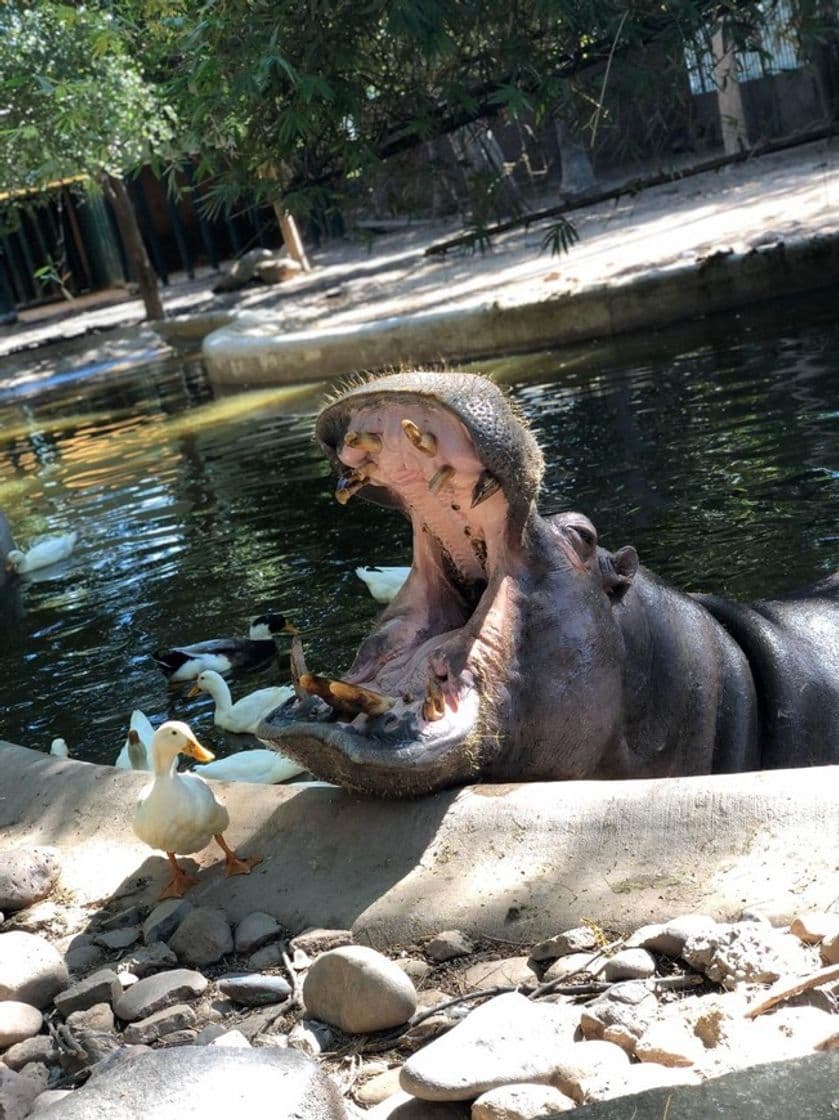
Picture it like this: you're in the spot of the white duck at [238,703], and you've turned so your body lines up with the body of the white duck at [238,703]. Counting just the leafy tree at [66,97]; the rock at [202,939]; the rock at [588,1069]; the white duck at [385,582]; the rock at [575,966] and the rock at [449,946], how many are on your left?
4

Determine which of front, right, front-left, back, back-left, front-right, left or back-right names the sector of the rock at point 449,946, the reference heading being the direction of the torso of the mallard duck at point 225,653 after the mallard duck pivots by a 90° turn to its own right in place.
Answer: front

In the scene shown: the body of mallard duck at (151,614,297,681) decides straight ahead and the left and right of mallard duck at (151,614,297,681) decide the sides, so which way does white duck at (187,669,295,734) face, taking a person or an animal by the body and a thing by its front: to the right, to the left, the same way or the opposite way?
the opposite way

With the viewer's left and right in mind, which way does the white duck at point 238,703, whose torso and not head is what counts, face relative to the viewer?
facing to the left of the viewer

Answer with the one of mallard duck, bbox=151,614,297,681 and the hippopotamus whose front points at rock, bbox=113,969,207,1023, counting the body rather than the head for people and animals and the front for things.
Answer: the hippopotamus

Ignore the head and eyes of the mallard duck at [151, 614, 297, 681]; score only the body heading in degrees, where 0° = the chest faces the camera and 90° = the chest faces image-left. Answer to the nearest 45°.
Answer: approximately 270°

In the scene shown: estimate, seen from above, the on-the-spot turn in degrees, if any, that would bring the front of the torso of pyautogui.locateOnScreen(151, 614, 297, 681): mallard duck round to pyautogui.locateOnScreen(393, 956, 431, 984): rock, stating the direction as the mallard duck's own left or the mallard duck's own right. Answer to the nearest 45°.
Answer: approximately 90° to the mallard duck's own right

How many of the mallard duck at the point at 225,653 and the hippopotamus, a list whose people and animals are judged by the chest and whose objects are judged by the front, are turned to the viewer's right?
1

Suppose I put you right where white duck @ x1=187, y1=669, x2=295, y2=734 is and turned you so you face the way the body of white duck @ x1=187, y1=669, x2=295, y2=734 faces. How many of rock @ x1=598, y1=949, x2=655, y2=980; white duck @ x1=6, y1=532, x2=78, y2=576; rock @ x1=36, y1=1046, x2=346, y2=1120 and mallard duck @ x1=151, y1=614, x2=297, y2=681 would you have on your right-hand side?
2

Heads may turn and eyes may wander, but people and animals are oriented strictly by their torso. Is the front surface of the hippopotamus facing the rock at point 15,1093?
yes

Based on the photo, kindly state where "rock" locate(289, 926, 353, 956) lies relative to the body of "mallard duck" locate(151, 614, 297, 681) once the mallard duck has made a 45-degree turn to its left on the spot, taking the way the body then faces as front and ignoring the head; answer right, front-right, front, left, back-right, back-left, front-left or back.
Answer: back-right

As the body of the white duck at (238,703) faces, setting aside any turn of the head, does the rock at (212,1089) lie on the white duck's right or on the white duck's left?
on the white duck's left

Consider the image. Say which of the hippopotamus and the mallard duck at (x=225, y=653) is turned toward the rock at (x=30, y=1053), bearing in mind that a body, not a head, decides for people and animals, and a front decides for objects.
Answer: the hippopotamus

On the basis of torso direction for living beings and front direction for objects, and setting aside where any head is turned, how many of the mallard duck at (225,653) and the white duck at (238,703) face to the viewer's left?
1

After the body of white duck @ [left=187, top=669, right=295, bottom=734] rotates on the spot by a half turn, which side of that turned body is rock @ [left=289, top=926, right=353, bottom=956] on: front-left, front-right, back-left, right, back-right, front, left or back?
right

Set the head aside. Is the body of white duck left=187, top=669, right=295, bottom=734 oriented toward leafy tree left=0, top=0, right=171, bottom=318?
no

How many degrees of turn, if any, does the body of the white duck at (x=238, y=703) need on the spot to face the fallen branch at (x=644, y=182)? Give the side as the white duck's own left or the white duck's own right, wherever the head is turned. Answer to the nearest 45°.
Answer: approximately 135° to the white duck's own right

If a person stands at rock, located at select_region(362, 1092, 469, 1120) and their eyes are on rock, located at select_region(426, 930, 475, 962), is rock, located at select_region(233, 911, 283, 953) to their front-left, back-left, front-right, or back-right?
front-left
